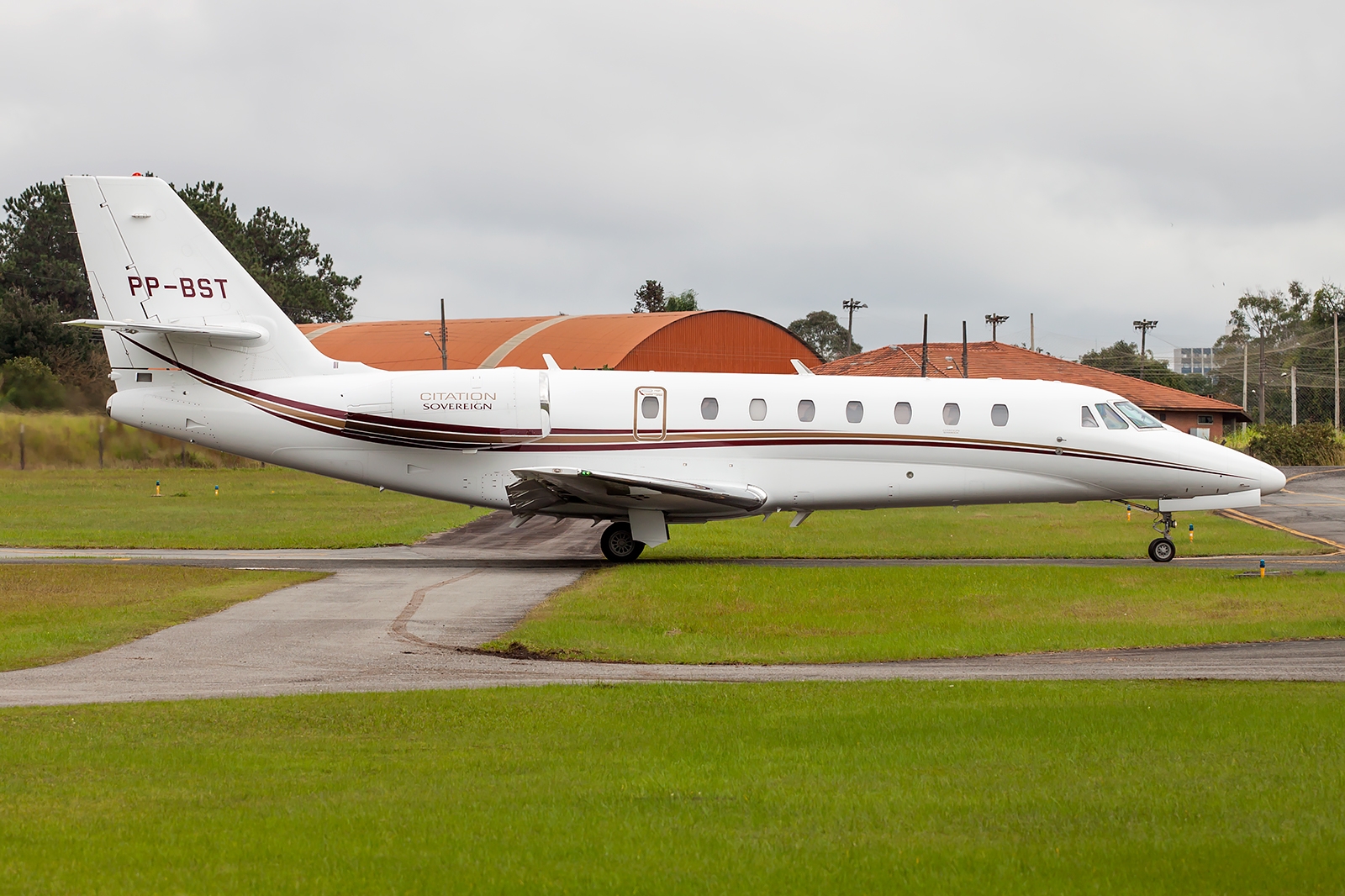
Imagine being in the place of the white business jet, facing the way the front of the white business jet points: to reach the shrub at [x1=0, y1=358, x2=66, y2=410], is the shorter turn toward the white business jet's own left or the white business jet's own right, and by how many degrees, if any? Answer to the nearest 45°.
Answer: approximately 135° to the white business jet's own left

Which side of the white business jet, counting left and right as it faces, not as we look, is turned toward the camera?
right
